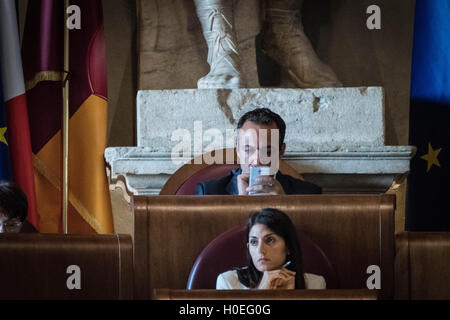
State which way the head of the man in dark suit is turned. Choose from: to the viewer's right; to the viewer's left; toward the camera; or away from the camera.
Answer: toward the camera

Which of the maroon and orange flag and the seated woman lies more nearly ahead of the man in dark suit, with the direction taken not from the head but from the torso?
the seated woman

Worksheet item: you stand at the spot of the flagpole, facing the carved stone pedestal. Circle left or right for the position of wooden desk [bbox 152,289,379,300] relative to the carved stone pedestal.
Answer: right

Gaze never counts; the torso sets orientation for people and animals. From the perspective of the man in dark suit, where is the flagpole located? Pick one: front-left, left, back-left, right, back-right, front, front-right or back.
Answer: back-right

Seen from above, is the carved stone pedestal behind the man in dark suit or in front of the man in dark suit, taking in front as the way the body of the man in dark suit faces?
behind

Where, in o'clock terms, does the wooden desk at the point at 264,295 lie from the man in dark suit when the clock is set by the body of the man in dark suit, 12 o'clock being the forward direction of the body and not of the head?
The wooden desk is roughly at 12 o'clock from the man in dark suit.

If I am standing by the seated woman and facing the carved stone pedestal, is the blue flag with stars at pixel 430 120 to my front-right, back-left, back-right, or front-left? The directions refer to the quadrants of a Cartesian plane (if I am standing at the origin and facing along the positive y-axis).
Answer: front-right

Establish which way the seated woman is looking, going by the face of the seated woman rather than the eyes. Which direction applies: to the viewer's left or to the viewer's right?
to the viewer's left

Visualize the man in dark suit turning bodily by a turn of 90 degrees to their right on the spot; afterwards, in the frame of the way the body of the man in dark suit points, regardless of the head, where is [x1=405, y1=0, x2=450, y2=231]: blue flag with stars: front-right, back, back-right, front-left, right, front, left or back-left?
back-right

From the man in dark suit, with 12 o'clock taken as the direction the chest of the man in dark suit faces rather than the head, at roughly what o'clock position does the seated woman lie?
The seated woman is roughly at 12 o'clock from the man in dark suit.

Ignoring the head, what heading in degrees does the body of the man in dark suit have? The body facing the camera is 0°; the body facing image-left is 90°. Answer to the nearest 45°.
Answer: approximately 0°

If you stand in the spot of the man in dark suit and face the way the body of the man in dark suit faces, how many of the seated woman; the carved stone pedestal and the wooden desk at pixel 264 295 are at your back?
1

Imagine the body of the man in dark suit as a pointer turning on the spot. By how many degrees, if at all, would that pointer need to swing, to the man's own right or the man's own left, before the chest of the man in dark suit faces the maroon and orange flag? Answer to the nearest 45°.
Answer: approximately 135° to the man's own right

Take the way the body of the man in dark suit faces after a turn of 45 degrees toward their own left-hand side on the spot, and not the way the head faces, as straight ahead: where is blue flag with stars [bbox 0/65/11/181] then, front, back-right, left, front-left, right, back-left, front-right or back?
back
